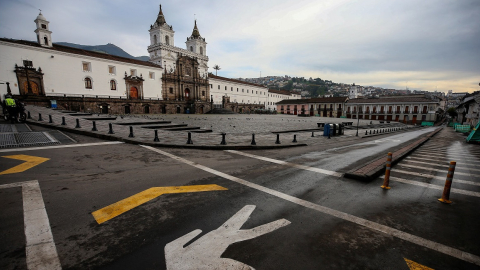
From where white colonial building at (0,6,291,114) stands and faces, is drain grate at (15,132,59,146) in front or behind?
in front

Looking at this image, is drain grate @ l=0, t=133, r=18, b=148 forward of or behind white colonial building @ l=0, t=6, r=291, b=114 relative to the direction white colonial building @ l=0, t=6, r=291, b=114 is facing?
forward

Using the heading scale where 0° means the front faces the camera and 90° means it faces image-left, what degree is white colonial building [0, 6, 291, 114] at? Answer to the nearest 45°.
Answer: approximately 315°

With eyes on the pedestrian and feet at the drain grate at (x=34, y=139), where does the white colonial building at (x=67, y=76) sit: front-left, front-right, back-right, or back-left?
front-right
